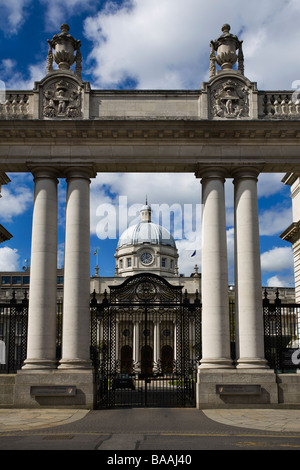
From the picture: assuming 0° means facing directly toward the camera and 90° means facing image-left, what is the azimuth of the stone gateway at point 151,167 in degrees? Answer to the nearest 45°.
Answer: approximately 0°
